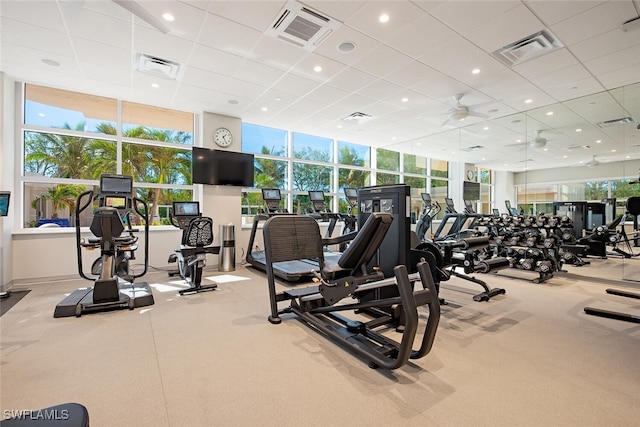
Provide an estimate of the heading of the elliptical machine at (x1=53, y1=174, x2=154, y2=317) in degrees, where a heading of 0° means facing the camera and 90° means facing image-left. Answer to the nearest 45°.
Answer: approximately 180°

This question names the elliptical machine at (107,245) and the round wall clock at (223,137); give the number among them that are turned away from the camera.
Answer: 1

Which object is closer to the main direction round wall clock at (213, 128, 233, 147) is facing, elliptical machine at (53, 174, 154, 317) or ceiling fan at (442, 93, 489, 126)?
the elliptical machine

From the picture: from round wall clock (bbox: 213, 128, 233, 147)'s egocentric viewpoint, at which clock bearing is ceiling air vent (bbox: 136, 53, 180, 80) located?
The ceiling air vent is roughly at 1 o'clock from the round wall clock.

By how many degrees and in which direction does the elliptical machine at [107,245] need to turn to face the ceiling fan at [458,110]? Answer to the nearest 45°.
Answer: approximately 90° to its right

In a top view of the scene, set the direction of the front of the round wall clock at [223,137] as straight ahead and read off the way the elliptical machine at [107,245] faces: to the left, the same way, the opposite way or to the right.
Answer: the opposite way

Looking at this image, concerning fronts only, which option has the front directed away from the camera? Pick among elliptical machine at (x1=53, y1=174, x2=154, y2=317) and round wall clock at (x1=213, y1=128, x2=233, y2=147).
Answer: the elliptical machine

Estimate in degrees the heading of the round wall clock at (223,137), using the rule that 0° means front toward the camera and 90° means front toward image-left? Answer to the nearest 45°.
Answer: approximately 0°

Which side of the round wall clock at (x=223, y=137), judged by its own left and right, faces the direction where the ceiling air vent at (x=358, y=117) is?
left
